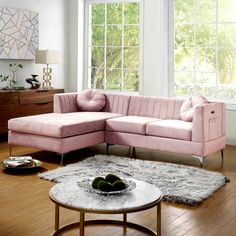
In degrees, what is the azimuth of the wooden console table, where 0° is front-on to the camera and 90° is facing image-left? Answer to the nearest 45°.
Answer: approximately 315°

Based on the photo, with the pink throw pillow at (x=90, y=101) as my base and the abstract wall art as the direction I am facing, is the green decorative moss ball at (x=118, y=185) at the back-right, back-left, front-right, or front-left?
back-left

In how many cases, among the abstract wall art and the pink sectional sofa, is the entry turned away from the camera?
0

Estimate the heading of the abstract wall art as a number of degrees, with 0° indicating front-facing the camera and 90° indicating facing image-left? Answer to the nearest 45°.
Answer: approximately 315°

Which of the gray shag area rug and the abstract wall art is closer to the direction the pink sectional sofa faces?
the gray shag area rug

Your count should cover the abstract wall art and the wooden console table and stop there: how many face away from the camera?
0

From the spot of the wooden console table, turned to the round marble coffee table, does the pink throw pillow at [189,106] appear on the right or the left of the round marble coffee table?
left

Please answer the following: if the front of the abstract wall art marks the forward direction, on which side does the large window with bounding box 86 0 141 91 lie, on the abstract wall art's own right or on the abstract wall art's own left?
on the abstract wall art's own left

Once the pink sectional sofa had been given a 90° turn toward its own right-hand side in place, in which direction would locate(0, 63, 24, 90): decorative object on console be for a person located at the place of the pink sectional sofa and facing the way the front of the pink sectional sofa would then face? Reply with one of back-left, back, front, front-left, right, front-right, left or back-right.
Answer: front

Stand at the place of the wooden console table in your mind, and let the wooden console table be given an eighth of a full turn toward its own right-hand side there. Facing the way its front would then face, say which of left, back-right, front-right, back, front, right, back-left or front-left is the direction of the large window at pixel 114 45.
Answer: back-left
